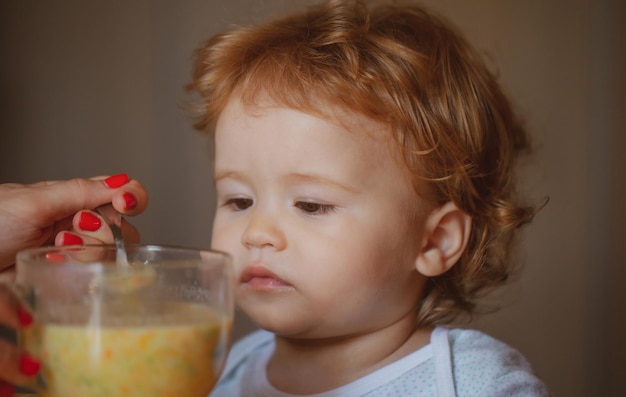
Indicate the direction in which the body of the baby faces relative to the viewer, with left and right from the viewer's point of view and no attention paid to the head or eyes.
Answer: facing the viewer and to the left of the viewer

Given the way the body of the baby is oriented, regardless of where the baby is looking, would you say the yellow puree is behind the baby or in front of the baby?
in front

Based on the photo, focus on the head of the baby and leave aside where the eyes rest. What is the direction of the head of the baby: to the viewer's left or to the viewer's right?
to the viewer's left

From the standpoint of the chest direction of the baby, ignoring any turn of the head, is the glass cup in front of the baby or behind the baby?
in front
